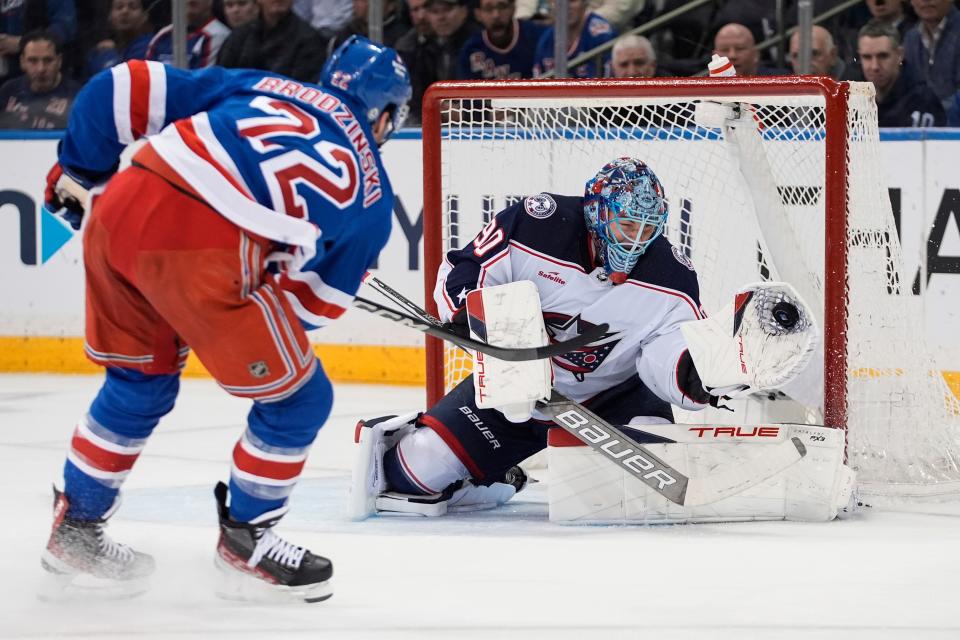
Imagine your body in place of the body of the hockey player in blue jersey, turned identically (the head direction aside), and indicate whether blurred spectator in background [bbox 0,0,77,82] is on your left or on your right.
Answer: on your left

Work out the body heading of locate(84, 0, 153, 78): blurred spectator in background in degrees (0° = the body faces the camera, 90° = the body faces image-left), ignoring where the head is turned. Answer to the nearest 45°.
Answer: approximately 0°

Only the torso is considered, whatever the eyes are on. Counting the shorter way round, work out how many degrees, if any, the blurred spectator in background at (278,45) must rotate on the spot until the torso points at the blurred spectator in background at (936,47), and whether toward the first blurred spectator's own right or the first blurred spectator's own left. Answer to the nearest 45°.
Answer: approximately 45° to the first blurred spectator's own left

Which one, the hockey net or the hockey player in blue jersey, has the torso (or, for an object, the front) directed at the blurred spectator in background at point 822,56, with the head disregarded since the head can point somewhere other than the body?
the hockey player in blue jersey

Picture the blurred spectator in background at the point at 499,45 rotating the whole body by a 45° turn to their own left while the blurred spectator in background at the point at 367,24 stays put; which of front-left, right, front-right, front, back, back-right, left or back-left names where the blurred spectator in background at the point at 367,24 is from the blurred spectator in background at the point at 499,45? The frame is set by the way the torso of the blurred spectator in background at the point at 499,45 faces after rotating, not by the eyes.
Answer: back-right

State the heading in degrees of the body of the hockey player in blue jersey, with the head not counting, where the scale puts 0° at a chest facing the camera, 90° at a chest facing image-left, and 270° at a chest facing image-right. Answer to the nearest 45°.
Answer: approximately 225°

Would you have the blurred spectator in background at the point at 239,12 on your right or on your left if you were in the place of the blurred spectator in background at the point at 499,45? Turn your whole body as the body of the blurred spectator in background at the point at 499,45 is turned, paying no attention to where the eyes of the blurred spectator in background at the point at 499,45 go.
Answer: on your right

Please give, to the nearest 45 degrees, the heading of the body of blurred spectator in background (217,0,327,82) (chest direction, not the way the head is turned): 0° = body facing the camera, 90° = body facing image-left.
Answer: approximately 0°

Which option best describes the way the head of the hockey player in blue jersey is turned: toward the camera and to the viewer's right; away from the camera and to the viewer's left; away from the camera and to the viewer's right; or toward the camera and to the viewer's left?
away from the camera and to the viewer's right
